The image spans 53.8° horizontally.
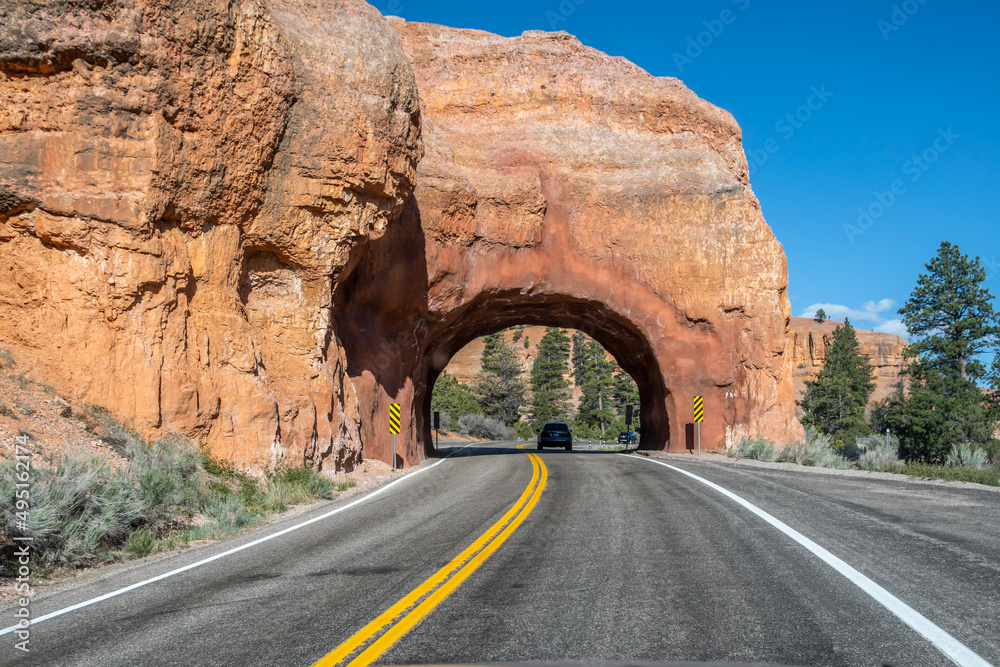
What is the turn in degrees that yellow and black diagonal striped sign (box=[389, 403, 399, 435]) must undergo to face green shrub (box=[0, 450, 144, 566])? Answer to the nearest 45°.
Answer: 0° — it already faces it

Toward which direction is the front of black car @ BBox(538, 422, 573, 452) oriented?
away from the camera

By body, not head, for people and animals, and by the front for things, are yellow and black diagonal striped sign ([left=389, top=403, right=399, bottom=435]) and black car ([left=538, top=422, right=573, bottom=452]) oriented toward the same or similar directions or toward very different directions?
very different directions

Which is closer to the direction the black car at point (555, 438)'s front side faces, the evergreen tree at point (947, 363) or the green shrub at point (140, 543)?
the evergreen tree

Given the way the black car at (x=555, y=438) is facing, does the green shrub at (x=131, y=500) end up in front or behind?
behind

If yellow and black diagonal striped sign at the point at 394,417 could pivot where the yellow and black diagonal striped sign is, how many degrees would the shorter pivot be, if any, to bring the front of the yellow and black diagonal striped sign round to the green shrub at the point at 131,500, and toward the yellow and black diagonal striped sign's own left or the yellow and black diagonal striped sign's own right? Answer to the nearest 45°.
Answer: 0° — it already faces it

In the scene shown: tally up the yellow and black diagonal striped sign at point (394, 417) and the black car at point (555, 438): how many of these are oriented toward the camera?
1

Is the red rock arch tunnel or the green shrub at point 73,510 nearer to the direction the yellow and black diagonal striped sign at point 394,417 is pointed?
the green shrub

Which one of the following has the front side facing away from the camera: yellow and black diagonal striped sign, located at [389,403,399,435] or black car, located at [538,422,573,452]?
the black car

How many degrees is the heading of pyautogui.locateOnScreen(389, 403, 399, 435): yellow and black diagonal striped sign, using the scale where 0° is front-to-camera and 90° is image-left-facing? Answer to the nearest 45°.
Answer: approximately 0°

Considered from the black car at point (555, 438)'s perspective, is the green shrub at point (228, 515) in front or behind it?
behind
